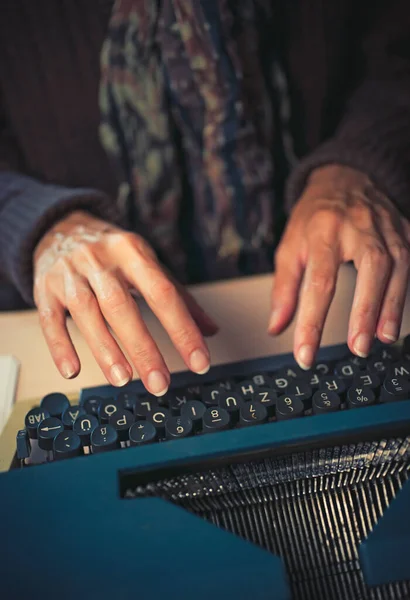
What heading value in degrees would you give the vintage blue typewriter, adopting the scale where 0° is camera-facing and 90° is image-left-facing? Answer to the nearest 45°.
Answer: approximately 180°
